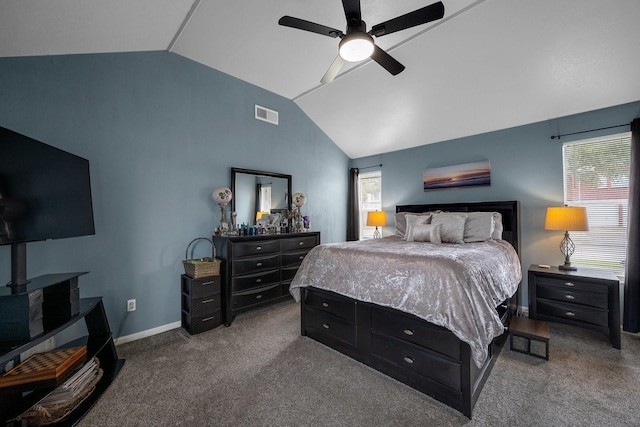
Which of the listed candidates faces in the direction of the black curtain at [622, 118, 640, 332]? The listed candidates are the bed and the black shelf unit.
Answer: the black shelf unit

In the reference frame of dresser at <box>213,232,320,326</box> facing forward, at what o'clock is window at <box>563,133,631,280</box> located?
The window is roughly at 11 o'clock from the dresser.

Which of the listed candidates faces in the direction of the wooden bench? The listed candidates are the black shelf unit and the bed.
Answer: the black shelf unit

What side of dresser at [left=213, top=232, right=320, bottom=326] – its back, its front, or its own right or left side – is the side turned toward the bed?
front

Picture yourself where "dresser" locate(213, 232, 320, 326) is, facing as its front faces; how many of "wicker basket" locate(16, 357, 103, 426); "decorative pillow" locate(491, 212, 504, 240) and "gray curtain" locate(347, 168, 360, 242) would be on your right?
1

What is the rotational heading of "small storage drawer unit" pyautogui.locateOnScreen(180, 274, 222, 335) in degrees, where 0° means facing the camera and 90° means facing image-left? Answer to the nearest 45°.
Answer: approximately 315°

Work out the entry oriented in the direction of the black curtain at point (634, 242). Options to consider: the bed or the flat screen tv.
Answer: the flat screen tv

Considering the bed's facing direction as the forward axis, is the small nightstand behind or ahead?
behind

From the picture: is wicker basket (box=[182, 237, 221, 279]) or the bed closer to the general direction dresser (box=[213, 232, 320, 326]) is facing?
the bed

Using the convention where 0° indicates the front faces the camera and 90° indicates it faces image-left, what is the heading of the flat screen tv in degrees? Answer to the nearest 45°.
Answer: approximately 315°

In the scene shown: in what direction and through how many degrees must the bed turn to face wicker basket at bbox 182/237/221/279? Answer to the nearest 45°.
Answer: approximately 45° to its right

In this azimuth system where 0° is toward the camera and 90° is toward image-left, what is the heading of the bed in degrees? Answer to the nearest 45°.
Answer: approximately 45°
